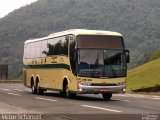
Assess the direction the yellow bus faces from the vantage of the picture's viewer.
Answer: facing the viewer and to the right of the viewer
